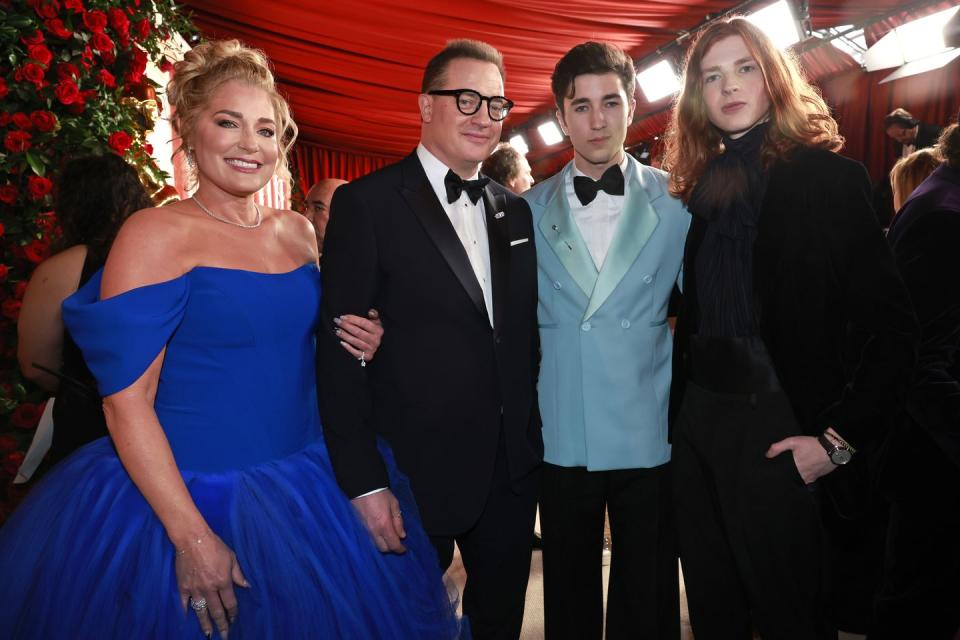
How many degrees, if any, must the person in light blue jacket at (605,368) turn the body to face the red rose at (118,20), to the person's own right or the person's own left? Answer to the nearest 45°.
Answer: approximately 90° to the person's own right

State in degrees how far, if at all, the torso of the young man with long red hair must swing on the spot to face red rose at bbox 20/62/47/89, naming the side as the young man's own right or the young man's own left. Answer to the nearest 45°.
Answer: approximately 45° to the young man's own right

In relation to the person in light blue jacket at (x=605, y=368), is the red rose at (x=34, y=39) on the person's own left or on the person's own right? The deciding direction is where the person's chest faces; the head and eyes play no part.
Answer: on the person's own right

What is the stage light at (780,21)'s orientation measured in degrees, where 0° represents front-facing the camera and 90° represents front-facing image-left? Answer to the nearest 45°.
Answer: approximately 45°

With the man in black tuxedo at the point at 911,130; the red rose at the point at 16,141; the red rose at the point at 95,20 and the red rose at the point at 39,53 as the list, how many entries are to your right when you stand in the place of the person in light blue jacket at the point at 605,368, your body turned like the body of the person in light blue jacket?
3

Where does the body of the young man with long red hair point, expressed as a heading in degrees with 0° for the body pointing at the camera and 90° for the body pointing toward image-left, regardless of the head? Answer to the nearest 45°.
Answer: approximately 45°

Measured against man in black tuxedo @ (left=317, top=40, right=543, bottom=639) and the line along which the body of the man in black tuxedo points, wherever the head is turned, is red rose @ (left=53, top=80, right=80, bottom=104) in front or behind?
behind

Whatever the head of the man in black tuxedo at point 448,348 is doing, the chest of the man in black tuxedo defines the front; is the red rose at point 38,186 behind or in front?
behind
